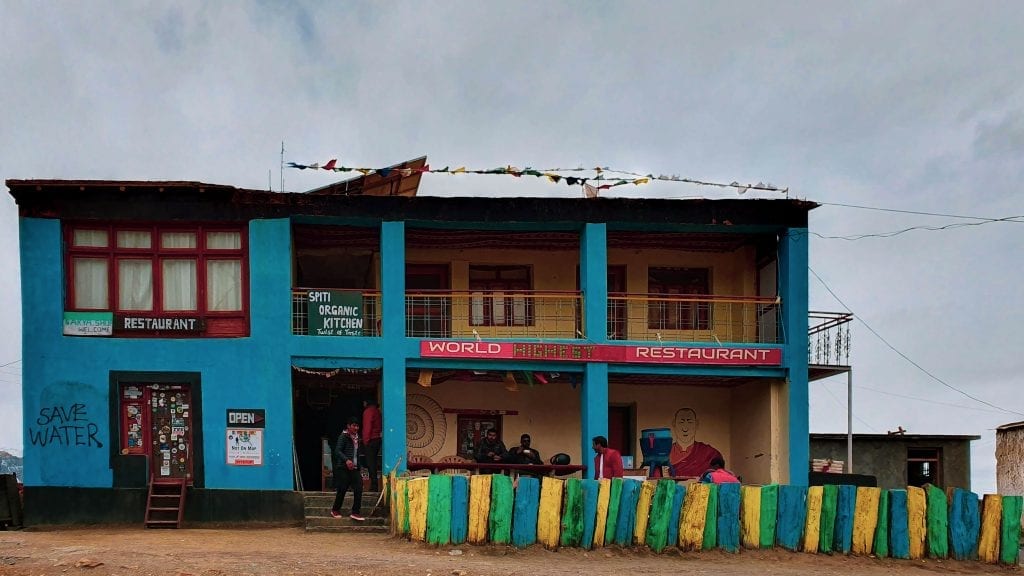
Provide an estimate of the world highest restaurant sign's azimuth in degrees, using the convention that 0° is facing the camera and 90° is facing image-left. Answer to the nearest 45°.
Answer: approximately 0°

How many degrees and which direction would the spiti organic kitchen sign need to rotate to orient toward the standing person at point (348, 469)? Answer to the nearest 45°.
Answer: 0° — it already faces them

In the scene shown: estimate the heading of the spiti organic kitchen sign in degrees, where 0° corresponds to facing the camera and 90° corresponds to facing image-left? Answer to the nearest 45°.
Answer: approximately 0°
